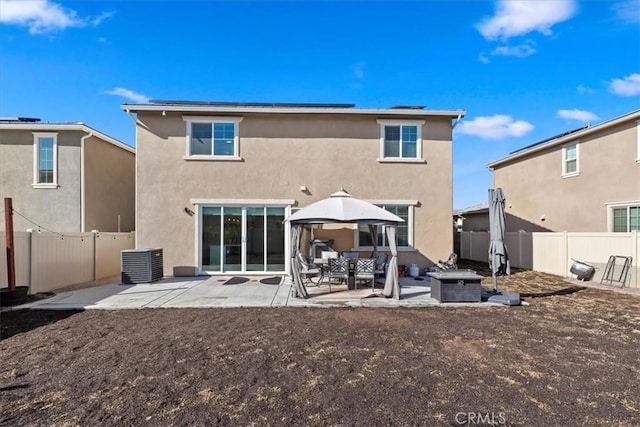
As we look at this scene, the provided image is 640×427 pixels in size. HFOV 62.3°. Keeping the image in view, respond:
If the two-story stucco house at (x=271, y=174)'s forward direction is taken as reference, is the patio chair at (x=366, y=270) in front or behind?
behind

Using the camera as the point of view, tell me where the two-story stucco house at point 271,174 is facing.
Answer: facing away from the viewer

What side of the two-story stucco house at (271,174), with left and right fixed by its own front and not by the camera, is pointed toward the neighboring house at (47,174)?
left

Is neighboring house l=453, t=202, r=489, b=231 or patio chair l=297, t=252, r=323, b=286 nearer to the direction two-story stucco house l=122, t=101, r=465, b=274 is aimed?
the neighboring house

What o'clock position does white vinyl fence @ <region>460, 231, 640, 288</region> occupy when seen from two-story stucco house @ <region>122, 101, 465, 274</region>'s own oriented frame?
The white vinyl fence is roughly at 3 o'clock from the two-story stucco house.

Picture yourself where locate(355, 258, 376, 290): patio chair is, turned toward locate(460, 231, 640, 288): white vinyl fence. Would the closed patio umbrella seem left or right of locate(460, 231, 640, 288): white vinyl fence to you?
right

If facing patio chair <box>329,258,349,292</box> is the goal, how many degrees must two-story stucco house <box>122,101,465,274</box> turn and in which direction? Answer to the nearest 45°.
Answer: approximately 135° to its right

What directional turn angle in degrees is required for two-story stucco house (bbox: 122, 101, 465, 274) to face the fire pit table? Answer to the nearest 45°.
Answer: approximately 135° to its right
